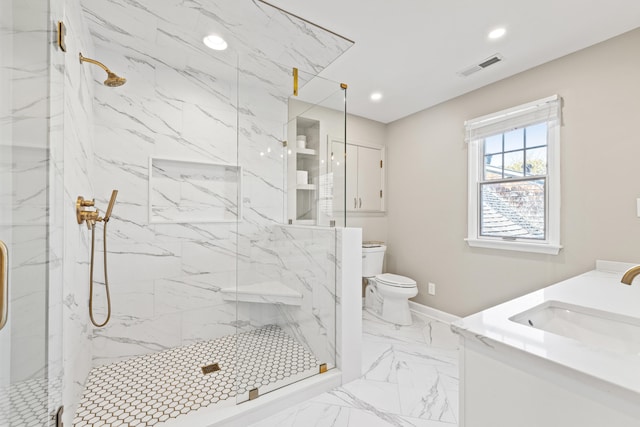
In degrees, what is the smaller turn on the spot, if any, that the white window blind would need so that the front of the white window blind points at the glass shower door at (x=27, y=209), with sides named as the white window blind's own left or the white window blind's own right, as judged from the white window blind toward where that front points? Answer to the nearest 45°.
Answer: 0° — it already faces it

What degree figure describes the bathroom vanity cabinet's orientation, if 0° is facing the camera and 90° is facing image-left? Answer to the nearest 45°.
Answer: approximately 45°

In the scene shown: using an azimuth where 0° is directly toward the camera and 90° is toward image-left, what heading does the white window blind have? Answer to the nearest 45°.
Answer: approximately 45°

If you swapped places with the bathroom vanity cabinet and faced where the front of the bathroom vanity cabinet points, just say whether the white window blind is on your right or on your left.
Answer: on your right

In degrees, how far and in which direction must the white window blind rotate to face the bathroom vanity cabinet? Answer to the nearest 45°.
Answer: approximately 45° to its left
